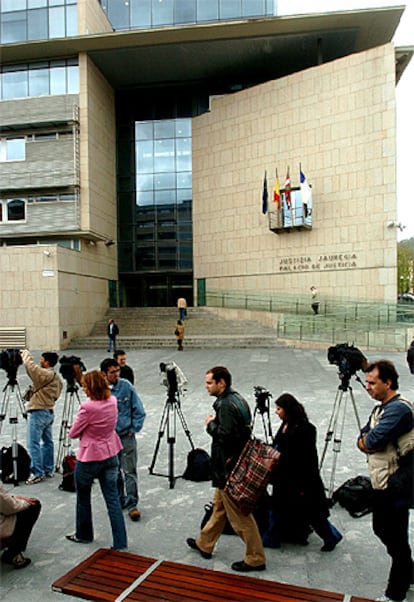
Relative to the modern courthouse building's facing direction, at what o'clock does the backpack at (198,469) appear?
The backpack is roughly at 12 o'clock from the modern courthouse building.

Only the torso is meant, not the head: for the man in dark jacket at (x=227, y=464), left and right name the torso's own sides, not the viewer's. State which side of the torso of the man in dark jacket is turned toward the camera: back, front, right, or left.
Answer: left

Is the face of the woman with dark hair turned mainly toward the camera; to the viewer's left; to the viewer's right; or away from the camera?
to the viewer's left

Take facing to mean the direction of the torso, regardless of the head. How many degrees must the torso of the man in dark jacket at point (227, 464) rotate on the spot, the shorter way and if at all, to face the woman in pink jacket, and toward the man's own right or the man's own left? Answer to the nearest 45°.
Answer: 0° — they already face them

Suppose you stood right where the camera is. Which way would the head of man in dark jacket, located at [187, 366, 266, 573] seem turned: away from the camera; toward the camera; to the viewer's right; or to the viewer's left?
to the viewer's left

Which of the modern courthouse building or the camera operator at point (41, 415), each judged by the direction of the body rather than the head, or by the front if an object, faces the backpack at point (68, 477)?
the modern courthouse building

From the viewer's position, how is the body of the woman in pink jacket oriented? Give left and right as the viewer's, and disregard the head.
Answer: facing away from the viewer and to the left of the viewer

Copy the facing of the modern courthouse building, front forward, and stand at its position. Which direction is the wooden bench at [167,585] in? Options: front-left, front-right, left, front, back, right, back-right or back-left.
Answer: front

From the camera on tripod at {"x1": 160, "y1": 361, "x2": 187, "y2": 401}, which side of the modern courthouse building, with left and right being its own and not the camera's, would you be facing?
front

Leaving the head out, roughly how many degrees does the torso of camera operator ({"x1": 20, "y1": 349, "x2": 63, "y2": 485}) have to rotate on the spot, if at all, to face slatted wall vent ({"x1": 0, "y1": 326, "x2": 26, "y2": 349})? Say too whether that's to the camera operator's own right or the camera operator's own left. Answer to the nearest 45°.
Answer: approximately 45° to the camera operator's own right

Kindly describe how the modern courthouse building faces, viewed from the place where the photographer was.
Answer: facing the viewer

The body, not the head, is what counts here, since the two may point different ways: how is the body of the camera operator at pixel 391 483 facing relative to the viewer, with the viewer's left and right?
facing to the left of the viewer

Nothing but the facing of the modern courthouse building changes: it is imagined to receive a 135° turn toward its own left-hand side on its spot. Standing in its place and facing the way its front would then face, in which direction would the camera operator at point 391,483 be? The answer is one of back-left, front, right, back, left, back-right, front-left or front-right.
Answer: back-right

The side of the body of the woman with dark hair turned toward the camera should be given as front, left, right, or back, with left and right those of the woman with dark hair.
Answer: left

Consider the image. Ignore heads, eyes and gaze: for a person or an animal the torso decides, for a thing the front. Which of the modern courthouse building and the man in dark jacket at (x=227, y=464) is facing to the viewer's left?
the man in dark jacket

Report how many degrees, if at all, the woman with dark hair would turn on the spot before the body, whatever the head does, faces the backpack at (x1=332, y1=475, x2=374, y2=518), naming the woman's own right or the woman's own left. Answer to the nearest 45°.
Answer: approximately 135° to the woman's own right
